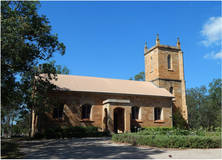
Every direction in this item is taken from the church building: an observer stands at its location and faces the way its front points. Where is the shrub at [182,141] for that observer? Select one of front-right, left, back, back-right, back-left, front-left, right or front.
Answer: front

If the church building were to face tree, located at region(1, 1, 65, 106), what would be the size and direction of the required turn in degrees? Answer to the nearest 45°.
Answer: approximately 45° to its right

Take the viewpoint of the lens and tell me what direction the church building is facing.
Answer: facing the viewer

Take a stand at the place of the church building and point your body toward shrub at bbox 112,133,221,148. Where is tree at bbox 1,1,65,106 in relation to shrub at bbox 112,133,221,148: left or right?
right
